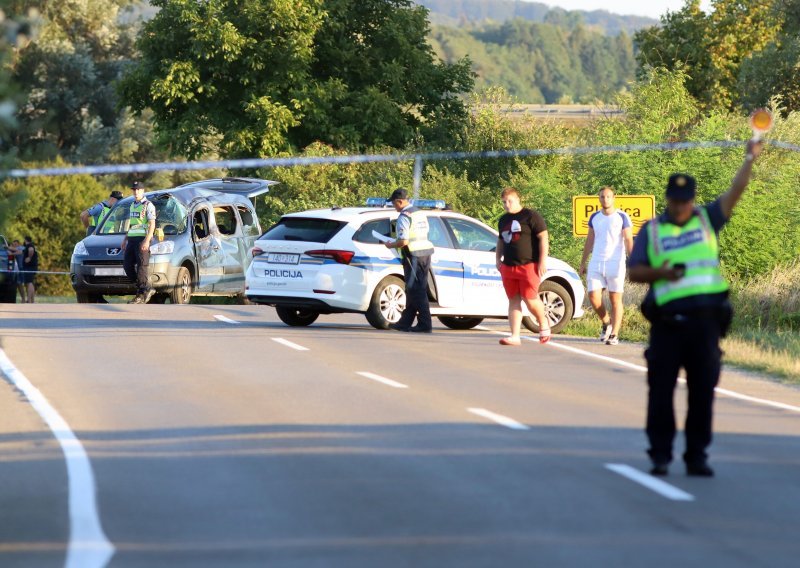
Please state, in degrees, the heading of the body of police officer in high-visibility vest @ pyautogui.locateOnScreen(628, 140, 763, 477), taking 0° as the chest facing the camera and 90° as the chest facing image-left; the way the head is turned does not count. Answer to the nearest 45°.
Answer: approximately 0°

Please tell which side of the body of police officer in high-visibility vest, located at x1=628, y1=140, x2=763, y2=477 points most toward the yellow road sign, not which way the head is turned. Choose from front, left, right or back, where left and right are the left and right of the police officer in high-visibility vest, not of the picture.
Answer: back

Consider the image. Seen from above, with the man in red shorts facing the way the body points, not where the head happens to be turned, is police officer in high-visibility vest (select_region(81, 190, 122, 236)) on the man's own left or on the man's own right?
on the man's own right

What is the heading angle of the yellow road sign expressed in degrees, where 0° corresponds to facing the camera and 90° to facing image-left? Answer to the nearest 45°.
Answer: approximately 0°

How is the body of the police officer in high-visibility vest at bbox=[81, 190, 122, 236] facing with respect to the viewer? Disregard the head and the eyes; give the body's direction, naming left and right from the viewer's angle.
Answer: facing to the right of the viewer

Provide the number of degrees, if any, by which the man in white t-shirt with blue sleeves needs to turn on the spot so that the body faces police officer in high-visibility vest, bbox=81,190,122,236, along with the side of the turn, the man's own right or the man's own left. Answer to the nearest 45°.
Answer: approximately 135° to the man's own right

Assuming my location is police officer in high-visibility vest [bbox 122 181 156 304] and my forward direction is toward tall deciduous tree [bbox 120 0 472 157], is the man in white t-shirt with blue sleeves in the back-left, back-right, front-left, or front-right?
back-right

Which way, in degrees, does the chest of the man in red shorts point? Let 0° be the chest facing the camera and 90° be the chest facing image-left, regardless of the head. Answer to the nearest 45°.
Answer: approximately 45°

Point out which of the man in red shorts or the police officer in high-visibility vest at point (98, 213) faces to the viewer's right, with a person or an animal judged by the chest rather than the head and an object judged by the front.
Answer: the police officer in high-visibility vest

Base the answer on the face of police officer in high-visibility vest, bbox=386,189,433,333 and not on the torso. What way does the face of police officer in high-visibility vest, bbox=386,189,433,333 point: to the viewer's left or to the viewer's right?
to the viewer's left
